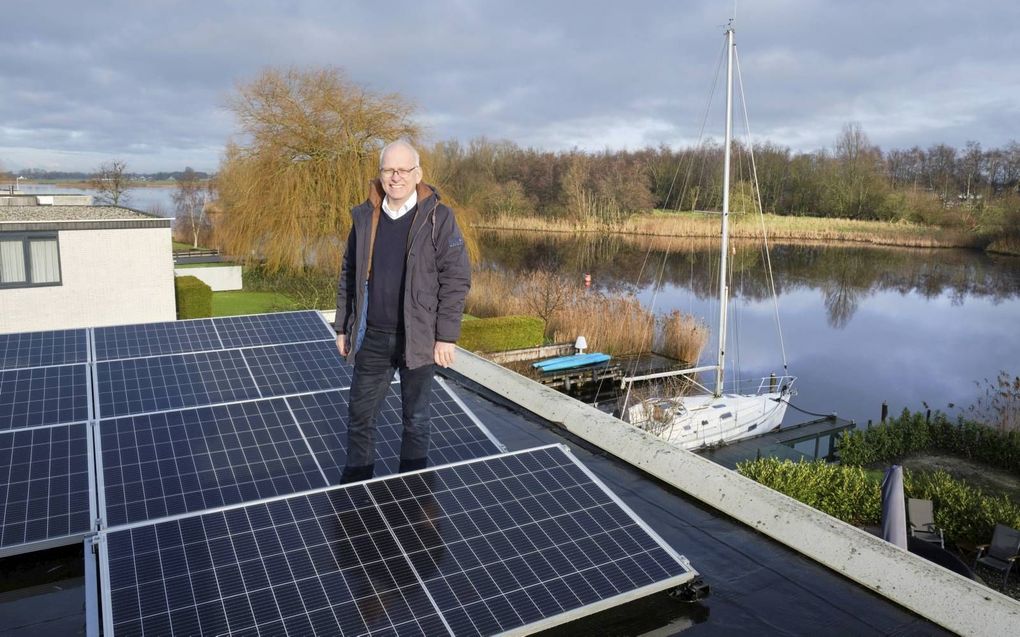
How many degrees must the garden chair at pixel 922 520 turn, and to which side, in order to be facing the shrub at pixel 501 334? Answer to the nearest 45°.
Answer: approximately 180°
